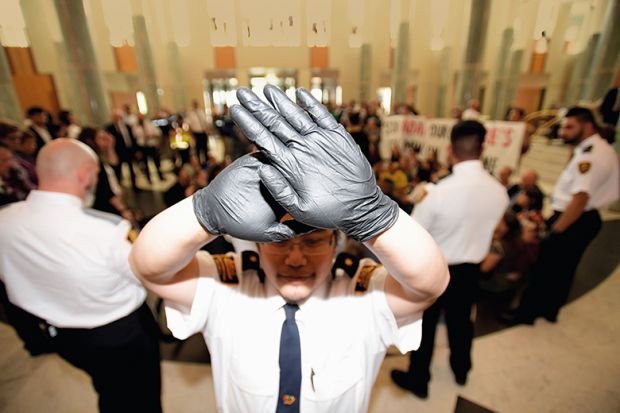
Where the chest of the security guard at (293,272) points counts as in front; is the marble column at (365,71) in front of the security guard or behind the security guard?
behind

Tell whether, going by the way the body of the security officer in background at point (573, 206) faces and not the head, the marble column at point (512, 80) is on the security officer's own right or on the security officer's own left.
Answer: on the security officer's own right

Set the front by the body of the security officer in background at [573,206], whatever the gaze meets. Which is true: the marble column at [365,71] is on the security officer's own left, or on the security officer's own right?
on the security officer's own right

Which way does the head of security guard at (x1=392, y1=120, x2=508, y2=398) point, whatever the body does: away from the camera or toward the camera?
away from the camera

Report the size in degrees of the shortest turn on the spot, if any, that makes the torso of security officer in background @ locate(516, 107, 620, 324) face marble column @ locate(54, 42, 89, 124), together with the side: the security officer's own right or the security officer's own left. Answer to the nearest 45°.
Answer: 0° — they already face it

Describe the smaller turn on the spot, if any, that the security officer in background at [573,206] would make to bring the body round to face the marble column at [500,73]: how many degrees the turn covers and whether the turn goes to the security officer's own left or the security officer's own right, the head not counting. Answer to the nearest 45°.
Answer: approximately 90° to the security officer's own right

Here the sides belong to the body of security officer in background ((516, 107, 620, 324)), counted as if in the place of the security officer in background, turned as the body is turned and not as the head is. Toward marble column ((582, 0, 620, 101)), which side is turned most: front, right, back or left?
right

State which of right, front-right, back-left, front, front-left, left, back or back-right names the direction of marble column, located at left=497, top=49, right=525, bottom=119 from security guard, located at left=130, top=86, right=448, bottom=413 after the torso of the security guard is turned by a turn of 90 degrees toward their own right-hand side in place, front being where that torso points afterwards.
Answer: back-right

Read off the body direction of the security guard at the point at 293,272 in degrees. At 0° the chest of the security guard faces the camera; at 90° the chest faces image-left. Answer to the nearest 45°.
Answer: approximately 0°

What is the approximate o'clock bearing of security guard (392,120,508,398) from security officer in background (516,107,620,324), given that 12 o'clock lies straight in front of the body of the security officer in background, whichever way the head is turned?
The security guard is roughly at 10 o'clock from the security officer in background.

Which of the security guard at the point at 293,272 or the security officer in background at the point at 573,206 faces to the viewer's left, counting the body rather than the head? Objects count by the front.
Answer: the security officer in background

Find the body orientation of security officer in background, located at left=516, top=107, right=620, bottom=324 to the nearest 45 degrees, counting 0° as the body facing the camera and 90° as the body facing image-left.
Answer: approximately 90°

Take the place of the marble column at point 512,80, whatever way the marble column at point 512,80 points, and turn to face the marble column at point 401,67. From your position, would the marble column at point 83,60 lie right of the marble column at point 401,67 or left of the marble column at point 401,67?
left

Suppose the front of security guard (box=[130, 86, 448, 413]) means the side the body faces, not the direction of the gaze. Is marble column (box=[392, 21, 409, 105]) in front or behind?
behind

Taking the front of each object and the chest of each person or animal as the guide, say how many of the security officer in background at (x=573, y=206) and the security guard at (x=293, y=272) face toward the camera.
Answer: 1
